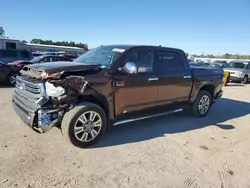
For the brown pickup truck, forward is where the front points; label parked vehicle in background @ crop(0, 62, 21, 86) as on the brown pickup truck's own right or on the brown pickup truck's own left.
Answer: on the brown pickup truck's own right

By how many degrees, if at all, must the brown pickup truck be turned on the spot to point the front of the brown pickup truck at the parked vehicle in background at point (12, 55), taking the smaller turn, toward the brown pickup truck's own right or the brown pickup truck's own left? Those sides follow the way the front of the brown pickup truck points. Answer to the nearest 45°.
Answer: approximately 90° to the brown pickup truck's own right

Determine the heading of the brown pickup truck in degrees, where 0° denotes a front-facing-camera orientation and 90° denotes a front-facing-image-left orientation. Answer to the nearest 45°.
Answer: approximately 45°

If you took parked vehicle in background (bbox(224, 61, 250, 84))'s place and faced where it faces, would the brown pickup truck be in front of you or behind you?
in front

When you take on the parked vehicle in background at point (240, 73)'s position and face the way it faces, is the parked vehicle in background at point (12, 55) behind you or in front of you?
in front

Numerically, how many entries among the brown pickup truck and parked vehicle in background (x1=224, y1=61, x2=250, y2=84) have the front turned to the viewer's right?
0
